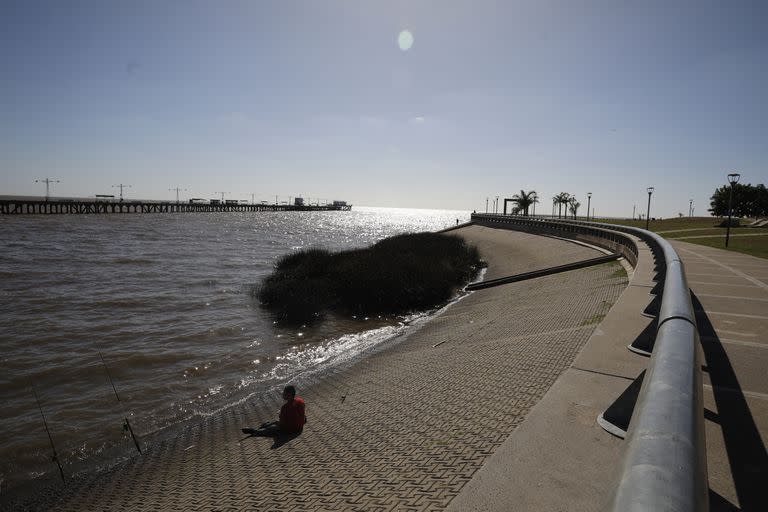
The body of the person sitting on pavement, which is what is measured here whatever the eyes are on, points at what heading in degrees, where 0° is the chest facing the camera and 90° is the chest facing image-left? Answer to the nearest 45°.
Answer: approximately 90°

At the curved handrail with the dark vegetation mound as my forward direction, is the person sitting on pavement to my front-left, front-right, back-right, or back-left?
front-left

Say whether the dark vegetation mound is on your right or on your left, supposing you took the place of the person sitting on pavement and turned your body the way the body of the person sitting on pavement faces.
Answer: on your right
